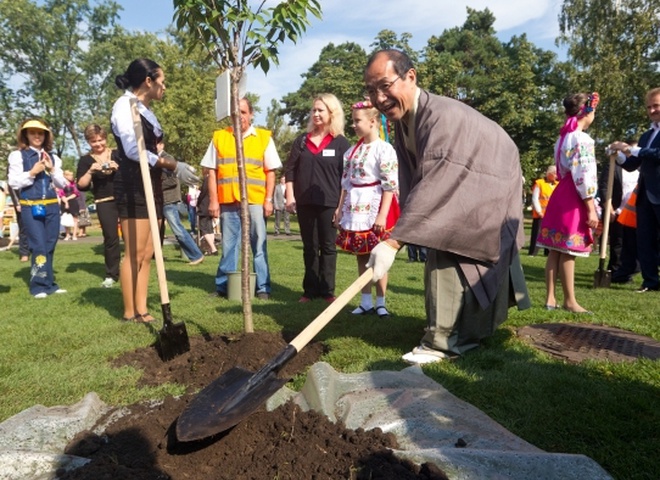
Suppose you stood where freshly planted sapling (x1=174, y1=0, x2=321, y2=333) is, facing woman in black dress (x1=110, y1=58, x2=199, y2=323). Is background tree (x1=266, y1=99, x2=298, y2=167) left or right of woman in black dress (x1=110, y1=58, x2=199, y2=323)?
right

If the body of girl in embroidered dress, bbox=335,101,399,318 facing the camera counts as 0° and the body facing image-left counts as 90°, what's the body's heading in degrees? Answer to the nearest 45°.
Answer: approximately 45°

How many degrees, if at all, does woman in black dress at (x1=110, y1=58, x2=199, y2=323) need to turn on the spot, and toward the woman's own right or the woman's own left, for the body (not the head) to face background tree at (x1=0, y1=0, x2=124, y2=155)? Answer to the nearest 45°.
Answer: approximately 90° to the woman's own left

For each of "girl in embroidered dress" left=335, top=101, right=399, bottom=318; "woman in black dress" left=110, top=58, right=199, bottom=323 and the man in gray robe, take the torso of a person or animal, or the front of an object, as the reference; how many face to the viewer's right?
1

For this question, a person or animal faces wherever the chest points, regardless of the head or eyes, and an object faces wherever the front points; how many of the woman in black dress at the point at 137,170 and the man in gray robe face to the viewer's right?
1

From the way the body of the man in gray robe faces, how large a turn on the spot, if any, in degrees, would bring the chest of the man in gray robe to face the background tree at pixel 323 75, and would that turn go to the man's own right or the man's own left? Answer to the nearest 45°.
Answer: approximately 135° to the man's own right

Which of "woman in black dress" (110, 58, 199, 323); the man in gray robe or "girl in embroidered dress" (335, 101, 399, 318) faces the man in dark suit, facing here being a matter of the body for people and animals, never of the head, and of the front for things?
the woman in black dress

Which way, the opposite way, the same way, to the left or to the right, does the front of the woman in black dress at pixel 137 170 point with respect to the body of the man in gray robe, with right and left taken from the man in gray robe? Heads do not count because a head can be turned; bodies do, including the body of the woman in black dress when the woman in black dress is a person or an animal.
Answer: the opposite way

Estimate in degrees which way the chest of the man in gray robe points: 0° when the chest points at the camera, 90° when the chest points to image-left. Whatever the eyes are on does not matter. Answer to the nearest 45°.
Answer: approximately 45°

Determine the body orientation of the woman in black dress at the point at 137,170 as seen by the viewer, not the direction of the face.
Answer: to the viewer's right

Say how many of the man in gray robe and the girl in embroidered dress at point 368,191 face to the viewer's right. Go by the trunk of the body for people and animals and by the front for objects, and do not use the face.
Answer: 0

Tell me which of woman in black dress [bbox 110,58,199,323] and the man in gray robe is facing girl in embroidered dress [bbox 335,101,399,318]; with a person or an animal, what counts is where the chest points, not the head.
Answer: the woman in black dress

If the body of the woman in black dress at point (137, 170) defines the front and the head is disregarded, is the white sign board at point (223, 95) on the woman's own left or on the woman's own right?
on the woman's own right

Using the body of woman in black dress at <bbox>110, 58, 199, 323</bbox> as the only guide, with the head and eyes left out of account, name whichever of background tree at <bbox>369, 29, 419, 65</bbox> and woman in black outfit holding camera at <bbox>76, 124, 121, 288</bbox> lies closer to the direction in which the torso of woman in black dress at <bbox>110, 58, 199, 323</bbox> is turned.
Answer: the background tree

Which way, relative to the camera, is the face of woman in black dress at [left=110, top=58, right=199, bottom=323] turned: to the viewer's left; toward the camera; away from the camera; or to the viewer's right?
to the viewer's right
